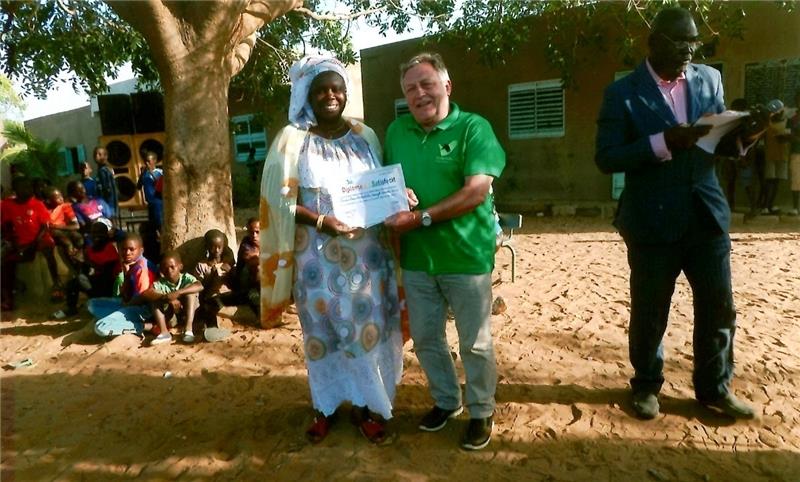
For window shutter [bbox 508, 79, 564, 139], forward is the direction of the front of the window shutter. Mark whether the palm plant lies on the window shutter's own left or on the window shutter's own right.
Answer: on the window shutter's own right

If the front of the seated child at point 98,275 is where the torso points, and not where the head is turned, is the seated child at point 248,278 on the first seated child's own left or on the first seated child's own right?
on the first seated child's own left

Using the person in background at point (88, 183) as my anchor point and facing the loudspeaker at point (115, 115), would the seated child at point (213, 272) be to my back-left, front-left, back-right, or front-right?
back-right

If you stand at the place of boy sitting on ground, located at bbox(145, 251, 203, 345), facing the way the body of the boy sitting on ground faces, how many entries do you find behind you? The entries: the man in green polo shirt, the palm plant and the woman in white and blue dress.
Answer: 1

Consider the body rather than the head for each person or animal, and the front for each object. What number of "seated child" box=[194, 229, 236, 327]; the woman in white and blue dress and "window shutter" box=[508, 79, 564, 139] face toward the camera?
3

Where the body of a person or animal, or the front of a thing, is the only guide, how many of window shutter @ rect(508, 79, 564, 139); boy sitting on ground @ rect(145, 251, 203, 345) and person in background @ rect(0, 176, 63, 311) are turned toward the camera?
3

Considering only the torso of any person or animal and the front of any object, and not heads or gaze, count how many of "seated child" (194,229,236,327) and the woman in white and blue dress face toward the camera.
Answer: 2

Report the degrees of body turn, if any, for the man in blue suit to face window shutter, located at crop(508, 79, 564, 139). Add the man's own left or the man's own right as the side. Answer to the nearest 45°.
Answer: approximately 135° to the man's own left

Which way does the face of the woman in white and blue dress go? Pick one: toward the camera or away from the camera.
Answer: toward the camera

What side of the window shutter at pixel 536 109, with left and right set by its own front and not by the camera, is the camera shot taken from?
front

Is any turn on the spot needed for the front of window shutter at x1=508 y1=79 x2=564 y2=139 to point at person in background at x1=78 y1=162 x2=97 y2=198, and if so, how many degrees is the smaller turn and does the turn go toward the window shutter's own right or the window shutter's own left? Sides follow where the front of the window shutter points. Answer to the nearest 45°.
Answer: approximately 45° to the window shutter's own right

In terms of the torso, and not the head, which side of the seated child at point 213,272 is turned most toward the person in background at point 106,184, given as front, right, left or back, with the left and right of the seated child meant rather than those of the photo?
back

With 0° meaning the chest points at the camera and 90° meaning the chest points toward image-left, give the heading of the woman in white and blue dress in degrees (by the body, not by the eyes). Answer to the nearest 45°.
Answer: approximately 0°

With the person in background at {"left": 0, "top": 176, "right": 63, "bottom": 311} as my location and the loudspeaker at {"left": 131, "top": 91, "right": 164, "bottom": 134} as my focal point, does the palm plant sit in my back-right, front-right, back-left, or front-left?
front-left

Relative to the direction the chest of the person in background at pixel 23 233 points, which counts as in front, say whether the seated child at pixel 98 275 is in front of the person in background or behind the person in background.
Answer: in front

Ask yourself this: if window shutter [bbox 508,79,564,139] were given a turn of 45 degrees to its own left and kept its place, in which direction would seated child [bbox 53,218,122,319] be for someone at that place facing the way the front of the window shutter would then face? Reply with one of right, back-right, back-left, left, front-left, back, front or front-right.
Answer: right

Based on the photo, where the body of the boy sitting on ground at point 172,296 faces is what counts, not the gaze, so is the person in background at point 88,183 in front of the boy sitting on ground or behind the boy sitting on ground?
behind

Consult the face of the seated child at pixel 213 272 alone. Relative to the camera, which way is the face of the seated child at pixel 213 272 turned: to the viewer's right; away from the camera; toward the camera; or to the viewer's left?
toward the camera

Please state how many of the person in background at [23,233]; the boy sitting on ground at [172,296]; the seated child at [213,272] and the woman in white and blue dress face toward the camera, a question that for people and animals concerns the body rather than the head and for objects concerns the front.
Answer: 4

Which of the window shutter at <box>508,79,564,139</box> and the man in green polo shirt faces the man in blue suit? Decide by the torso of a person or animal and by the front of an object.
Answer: the window shutter
